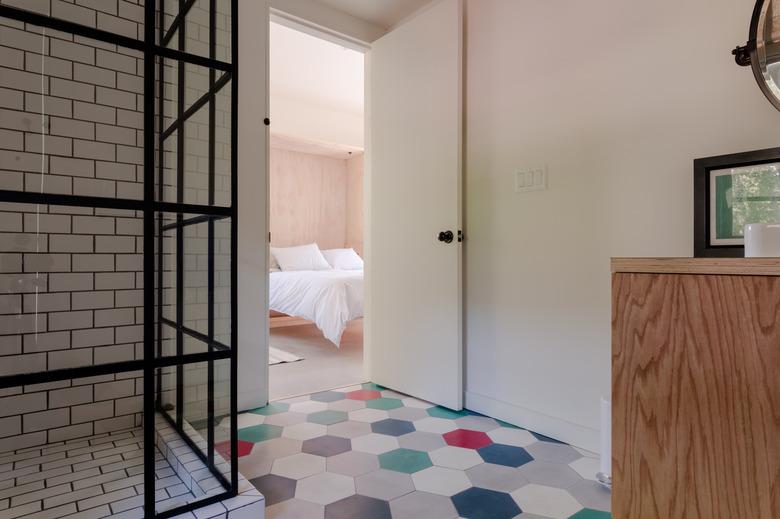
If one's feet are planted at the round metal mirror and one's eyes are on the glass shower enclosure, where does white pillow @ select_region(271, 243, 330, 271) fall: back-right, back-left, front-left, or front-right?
front-right

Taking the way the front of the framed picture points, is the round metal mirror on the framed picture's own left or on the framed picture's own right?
on the framed picture's own left

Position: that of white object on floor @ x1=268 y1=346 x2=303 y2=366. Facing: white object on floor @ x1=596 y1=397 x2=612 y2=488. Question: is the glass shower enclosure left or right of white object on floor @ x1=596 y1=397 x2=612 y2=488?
right

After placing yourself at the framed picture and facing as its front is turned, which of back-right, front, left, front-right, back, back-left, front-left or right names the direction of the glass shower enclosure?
front

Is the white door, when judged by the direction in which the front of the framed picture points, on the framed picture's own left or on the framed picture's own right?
on the framed picture's own right

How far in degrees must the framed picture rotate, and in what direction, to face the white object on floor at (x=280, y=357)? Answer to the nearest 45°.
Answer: approximately 45° to its right

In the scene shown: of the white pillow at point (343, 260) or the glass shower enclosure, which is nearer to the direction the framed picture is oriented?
the glass shower enclosure

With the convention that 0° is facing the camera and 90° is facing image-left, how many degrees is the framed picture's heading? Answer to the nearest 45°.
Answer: approximately 45°

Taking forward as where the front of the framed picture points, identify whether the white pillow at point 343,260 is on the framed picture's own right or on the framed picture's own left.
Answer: on the framed picture's own right

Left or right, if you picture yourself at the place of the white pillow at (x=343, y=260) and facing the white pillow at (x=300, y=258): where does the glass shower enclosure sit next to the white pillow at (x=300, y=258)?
left
